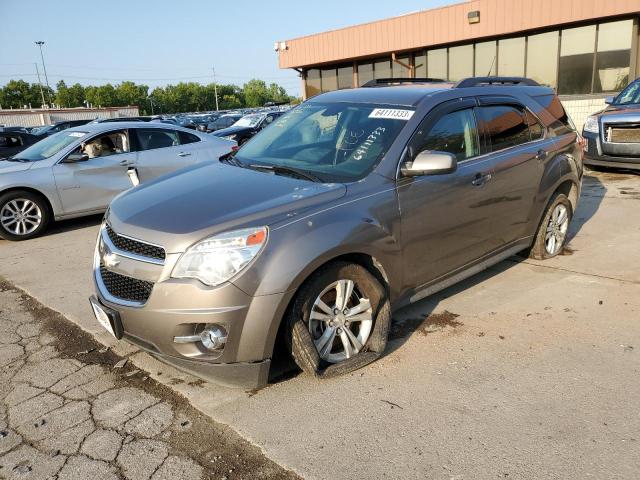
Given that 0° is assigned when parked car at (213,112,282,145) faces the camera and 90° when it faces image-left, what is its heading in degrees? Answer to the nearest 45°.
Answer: approximately 45°

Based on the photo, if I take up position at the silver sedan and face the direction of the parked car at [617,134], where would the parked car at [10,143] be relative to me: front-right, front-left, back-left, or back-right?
back-left

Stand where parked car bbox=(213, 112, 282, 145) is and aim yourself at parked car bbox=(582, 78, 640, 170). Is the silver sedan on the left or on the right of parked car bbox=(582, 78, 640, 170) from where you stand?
right

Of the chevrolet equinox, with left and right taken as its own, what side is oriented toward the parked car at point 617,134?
back

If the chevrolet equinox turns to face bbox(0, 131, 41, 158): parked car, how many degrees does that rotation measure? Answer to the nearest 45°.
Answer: approximately 90° to its right

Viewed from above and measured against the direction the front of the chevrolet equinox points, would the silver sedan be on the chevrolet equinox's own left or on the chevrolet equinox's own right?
on the chevrolet equinox's own right

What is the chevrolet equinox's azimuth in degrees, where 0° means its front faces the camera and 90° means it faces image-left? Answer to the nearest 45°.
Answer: approximately 45°

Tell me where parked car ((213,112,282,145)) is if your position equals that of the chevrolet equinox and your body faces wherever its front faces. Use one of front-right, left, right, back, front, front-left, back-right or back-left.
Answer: back-right
